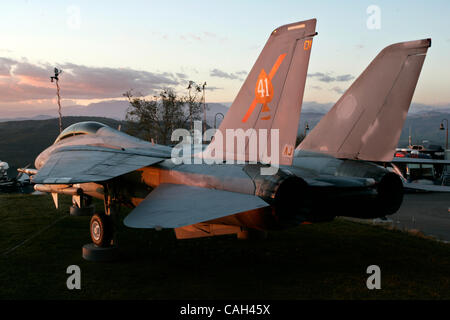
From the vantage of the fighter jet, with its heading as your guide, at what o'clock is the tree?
The tree is roughly at 1 o'clock from the fighter jet.

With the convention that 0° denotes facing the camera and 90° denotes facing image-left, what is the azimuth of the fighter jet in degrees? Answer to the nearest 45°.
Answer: approximately 135°
